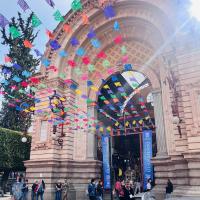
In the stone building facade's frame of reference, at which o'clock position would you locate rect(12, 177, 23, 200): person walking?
The person walking is roughly at 3 o'clock from the stone building facade.

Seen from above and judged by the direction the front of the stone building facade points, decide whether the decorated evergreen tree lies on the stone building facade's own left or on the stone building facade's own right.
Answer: on the stone building facade's own right

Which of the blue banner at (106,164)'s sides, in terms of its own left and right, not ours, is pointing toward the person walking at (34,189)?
right
